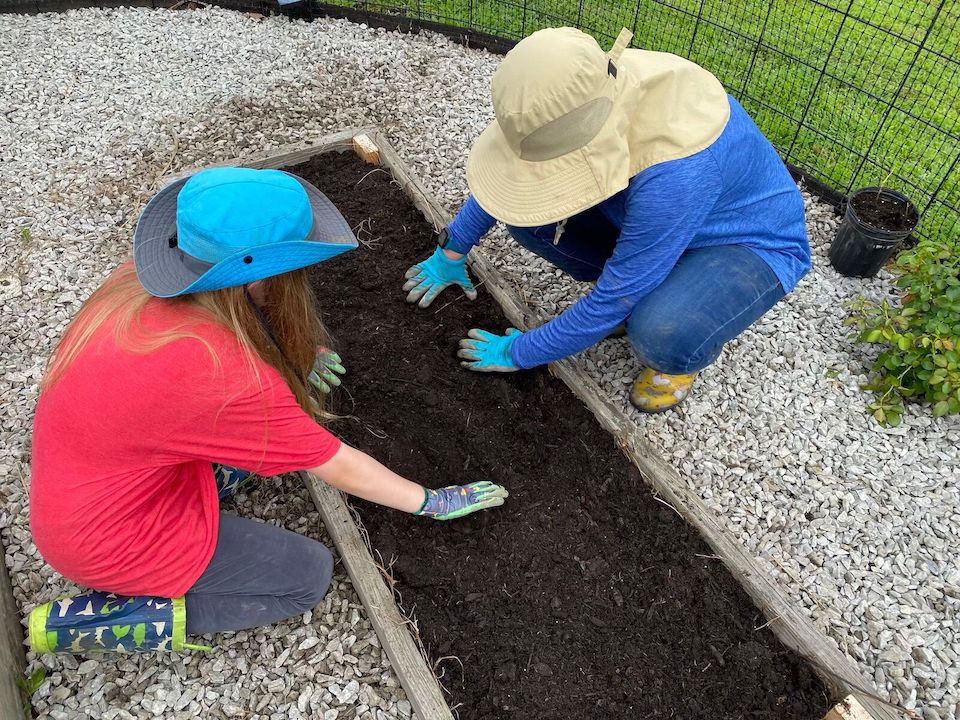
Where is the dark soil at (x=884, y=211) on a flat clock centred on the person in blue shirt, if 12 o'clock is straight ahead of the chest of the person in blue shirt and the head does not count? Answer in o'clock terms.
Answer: The dark soil is roughly at 6 o'clock from the person in blue shirt.

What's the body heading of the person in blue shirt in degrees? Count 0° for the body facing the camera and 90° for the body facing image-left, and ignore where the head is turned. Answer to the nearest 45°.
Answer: approximately 45°

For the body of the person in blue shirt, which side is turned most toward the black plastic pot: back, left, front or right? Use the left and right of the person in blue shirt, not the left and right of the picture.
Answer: back

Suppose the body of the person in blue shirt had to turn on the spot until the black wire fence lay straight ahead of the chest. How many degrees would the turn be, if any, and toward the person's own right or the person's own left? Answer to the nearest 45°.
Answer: approximately 135° to the person's own right

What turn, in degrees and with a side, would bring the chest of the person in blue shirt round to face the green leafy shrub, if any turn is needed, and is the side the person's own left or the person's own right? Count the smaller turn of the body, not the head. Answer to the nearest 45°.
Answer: approximately 135° to the person's own left
